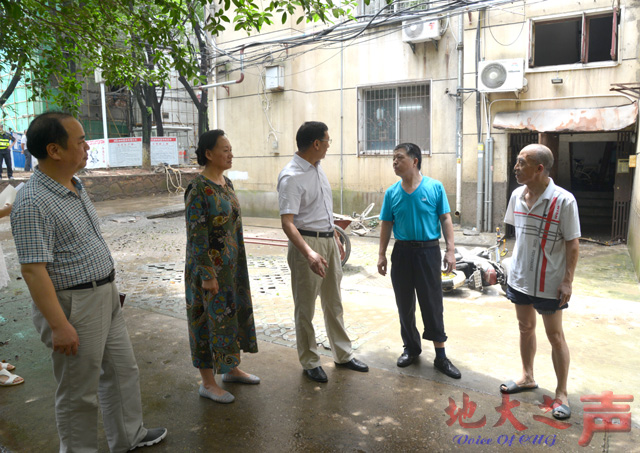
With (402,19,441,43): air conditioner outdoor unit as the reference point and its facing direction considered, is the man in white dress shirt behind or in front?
in front

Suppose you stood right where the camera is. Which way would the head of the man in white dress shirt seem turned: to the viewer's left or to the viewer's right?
to the viewer's right

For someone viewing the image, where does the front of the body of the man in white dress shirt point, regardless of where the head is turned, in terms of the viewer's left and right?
facing the viewer and to the right of the viewer

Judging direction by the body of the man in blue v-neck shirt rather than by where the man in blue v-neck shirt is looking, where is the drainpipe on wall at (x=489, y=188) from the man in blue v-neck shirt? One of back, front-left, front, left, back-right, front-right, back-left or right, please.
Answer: back

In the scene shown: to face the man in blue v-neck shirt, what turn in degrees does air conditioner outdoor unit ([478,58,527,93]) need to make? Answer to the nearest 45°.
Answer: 0° — it already faces them

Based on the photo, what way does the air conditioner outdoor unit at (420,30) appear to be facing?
toward the camera

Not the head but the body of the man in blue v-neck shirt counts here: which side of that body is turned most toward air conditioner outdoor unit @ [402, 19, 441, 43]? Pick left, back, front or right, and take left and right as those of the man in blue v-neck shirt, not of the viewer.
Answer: back

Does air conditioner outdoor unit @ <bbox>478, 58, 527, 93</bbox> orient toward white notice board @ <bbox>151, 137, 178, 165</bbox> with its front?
no

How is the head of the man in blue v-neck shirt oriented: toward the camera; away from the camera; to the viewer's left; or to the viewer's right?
to the viewer's left

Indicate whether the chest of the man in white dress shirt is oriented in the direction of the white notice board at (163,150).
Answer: no

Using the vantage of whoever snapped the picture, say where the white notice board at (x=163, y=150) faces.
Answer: facing the viewer

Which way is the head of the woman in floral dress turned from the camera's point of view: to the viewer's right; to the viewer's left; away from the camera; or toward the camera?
to the viewer's right
